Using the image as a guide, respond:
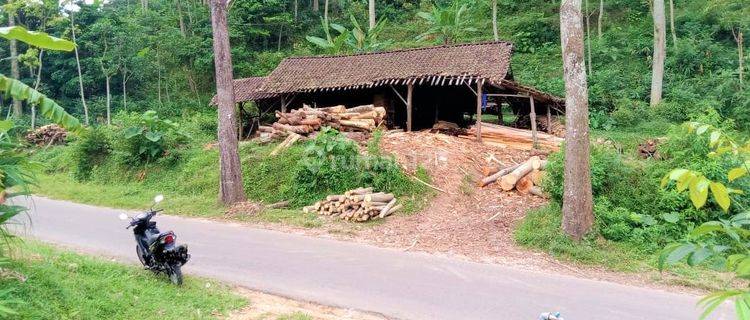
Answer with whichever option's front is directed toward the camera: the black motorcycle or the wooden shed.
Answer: the wooden shed

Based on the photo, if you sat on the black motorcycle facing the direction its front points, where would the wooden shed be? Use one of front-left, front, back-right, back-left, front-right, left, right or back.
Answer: right

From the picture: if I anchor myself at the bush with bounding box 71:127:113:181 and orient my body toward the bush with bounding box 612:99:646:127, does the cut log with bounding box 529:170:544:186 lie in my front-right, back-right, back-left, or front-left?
front-right

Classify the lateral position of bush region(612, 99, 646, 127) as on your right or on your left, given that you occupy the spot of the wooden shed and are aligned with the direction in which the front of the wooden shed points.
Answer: on your left

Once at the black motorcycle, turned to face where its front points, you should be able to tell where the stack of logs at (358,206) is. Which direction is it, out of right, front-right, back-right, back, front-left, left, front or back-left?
right

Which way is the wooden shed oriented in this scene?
toward the camera

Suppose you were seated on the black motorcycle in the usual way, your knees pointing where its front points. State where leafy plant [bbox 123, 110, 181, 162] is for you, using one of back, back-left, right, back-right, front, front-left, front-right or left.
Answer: front-right

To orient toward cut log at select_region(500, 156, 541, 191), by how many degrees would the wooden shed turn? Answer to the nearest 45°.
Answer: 0° — it already faces it

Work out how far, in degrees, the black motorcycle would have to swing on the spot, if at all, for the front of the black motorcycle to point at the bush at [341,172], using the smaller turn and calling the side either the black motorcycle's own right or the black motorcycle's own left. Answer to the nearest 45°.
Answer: approximately 90° to the black motorcycle's own right

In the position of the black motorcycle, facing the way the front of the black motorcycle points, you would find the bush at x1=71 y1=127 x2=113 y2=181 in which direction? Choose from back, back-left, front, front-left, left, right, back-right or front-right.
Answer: front-right

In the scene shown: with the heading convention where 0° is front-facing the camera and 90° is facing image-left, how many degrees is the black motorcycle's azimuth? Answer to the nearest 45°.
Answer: approximately 135°

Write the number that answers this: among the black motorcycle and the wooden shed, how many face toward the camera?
1
